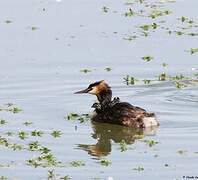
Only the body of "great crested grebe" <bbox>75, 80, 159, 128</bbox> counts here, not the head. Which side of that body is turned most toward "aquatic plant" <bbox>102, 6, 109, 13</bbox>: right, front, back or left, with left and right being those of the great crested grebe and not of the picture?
right

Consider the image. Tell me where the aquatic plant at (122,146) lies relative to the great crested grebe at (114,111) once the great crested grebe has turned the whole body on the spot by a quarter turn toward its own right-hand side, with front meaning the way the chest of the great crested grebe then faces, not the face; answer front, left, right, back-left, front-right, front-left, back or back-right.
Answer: back

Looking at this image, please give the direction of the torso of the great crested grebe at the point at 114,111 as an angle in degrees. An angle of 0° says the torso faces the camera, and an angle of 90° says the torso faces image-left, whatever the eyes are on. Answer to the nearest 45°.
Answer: approximately 90°

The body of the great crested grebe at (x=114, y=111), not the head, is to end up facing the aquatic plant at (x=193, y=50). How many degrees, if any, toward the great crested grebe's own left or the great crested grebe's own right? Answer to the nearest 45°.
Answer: approximately 135° to the great crested grebe's own right

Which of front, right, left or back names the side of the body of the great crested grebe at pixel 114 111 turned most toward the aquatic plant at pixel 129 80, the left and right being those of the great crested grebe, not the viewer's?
right

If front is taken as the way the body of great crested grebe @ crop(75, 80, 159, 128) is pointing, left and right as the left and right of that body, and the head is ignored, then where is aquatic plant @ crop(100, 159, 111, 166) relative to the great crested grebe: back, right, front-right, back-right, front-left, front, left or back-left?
left

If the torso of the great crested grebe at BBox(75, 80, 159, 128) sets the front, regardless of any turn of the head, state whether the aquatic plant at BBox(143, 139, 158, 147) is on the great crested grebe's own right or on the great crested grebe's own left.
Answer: on the great crested grebe's own left

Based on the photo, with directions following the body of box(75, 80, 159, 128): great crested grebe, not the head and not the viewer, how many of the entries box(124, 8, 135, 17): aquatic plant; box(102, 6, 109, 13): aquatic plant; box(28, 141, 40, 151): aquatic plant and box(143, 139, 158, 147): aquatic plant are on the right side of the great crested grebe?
2

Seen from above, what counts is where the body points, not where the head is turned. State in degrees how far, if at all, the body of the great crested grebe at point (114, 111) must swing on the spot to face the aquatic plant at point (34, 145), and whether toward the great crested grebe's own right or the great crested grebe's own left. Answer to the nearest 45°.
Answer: approximately 45° to the great crested grebe's own left

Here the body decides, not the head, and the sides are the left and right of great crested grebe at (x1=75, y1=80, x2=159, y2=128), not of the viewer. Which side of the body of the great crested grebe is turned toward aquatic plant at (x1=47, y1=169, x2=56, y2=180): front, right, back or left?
left

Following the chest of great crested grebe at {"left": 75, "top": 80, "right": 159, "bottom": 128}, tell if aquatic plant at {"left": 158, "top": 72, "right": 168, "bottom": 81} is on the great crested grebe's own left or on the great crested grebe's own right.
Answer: on the great crested grebe's own right
